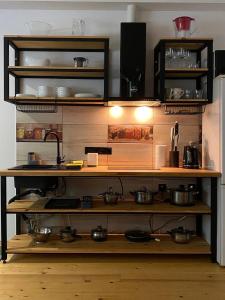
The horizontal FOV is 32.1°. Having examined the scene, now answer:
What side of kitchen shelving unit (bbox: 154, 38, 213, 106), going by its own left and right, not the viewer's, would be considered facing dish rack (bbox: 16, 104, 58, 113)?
right

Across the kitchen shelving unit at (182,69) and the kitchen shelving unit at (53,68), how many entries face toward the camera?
2

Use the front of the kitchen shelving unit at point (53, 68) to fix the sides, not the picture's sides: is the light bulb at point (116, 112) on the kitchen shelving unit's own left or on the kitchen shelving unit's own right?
on the kitchen shelving unit's own left

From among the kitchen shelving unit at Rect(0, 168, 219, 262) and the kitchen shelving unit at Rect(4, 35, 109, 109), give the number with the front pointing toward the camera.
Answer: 2

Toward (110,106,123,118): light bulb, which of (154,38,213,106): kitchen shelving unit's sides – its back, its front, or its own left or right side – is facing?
right

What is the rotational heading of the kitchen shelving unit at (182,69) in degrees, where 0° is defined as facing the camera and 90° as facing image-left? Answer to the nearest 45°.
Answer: approximately 0°

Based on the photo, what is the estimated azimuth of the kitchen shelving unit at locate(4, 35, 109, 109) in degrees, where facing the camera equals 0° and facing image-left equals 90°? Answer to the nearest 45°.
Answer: approximately 0°
